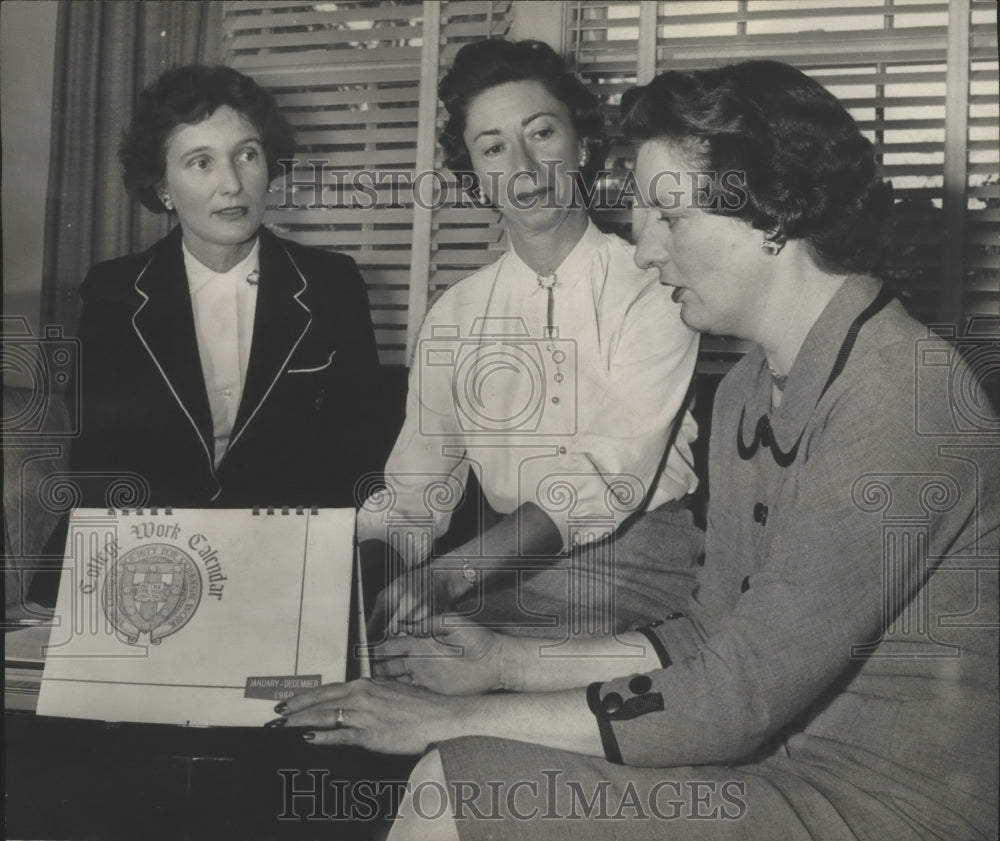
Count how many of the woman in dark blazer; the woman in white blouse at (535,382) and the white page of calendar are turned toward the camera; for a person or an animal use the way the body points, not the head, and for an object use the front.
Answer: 3

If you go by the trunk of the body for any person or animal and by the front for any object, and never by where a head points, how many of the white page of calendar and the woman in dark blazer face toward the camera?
2
